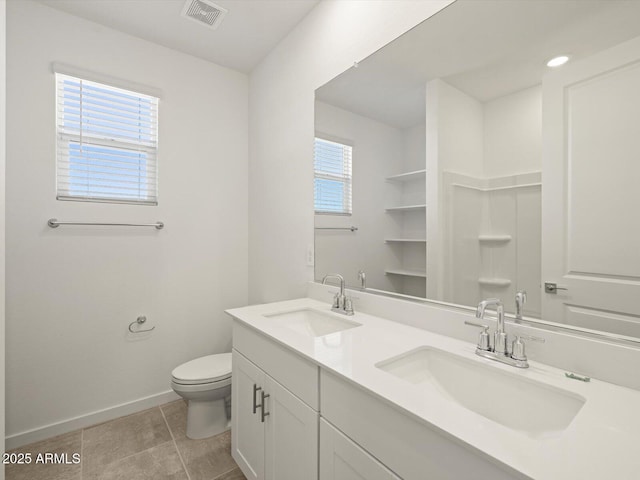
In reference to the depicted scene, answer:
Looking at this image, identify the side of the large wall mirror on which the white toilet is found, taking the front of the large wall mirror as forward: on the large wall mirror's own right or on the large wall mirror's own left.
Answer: on the large wall mirror's own right

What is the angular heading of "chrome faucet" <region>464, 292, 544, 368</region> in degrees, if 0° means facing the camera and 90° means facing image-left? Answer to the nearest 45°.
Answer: approximately 45°

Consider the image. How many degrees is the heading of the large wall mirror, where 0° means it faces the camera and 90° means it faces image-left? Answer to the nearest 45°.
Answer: approximately 45°
